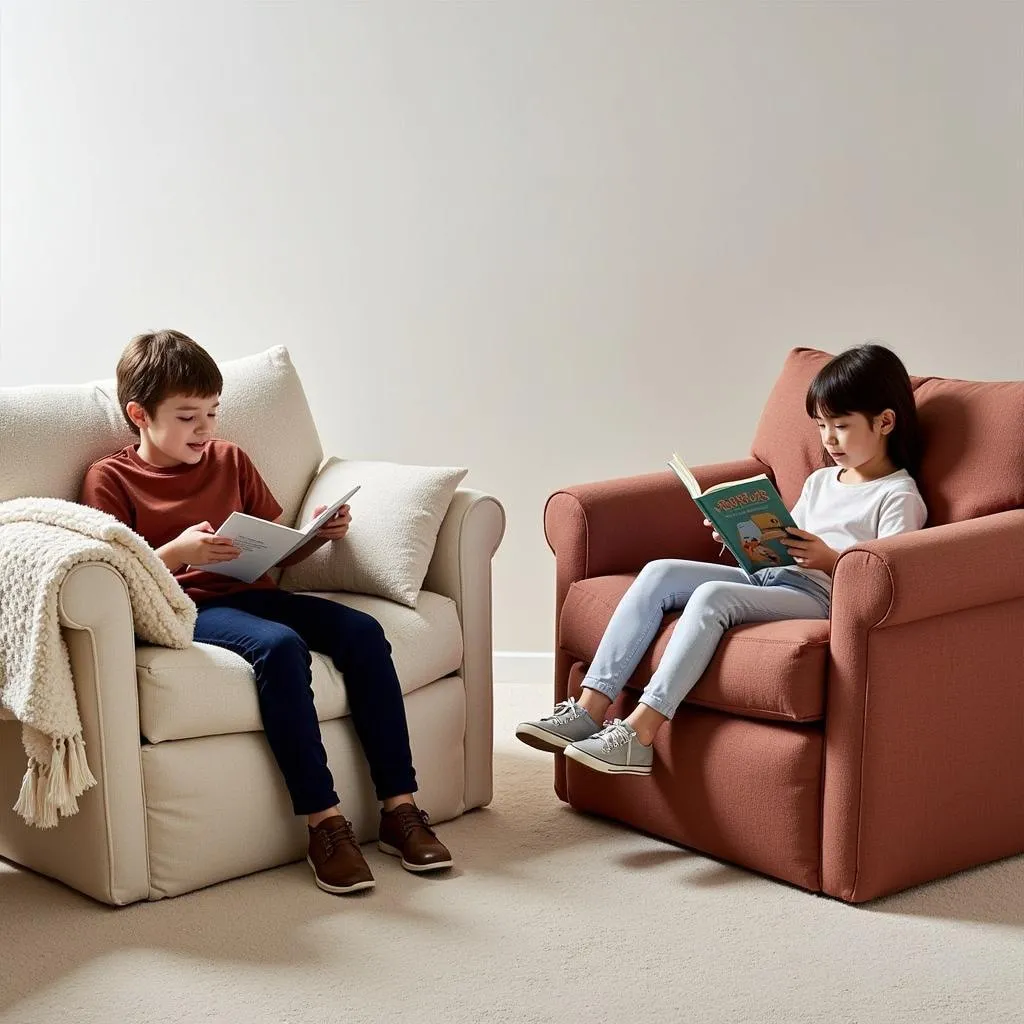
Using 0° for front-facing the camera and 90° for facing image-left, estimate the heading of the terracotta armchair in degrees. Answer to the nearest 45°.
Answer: approximately 45°

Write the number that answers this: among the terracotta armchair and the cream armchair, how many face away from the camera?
0

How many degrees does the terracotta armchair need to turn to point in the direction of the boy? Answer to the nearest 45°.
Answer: approximately 45° to its right

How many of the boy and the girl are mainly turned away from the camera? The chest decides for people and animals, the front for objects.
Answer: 0

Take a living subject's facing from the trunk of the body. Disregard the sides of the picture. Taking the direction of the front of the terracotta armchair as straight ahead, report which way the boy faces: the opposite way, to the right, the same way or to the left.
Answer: to the left

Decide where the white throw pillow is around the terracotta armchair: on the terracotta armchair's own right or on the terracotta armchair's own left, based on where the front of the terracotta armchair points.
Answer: on the terracotta armchair's own right

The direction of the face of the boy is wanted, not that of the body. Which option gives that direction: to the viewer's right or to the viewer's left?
to the viewer's right

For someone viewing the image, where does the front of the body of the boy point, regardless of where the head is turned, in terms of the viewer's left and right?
facing the viewer and to the right of the viewer

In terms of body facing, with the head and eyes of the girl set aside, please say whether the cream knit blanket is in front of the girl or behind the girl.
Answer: in front

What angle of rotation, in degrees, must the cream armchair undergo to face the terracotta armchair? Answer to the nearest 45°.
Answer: approximately 45° to its left

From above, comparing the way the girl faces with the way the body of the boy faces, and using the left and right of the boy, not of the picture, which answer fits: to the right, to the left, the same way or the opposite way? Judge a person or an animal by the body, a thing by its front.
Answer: to the right

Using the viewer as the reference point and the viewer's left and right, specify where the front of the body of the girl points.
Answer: facing the viewer and to the left of the viewer

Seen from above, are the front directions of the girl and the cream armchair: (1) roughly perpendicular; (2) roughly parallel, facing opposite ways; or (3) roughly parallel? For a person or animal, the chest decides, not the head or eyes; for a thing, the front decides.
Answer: roughly perpendicular
